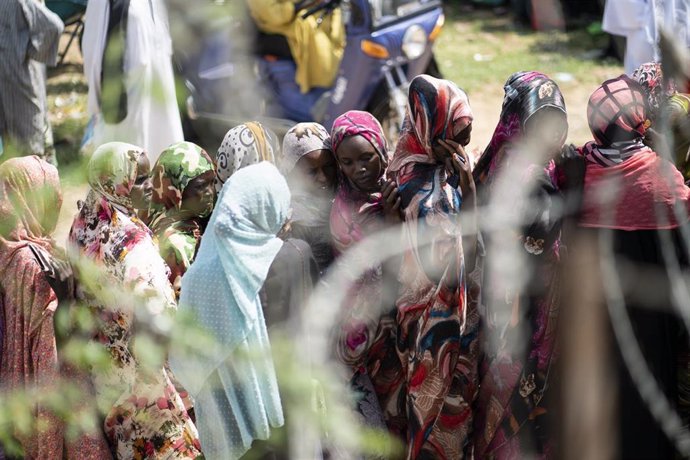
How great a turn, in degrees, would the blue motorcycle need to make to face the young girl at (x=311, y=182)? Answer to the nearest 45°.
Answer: approximately 45° to its right

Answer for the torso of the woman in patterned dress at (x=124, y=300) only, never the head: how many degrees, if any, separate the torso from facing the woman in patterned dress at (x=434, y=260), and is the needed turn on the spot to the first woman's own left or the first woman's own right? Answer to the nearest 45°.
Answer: approximately 45° to the first woman's own right

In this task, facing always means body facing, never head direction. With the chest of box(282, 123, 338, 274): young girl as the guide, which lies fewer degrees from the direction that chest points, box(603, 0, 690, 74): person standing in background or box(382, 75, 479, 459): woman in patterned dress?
the woman in patterned dress

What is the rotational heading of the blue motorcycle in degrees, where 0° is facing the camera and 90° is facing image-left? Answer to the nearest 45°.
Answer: approximately 315°

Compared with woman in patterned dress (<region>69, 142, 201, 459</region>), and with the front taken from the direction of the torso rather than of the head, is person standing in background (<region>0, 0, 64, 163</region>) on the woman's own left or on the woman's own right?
on the woman's own left

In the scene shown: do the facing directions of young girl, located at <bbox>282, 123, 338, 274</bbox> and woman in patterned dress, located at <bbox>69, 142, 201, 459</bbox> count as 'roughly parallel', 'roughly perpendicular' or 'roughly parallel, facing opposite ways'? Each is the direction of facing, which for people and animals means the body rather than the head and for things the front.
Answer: roughly perpendicular
